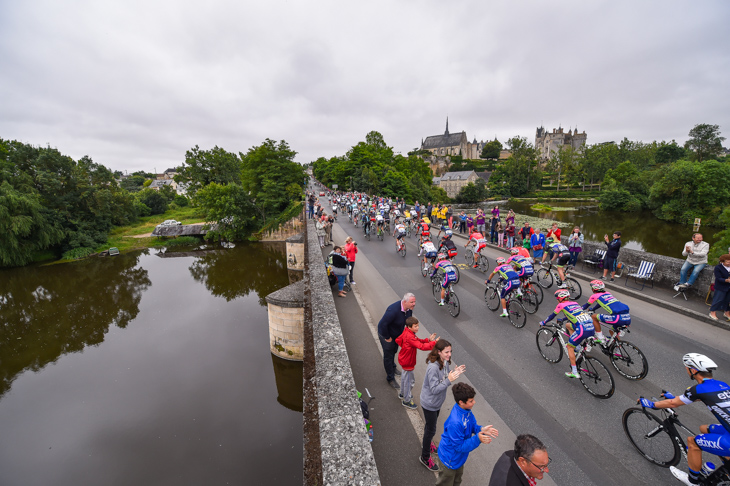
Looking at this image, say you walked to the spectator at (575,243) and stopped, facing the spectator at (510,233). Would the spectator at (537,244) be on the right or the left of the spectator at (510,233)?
left

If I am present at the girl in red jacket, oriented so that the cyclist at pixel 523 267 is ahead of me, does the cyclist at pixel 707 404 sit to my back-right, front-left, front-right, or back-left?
front-right

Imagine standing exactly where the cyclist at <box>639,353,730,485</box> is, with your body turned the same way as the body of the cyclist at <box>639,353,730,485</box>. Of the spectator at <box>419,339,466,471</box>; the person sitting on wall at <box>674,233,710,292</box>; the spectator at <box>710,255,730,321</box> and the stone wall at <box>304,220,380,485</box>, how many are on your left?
2

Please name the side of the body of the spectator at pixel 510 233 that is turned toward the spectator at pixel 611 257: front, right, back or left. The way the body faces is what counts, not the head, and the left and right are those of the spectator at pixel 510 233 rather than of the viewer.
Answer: left

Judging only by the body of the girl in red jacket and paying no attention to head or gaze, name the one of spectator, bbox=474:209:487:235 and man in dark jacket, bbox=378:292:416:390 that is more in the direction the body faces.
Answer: the spectator

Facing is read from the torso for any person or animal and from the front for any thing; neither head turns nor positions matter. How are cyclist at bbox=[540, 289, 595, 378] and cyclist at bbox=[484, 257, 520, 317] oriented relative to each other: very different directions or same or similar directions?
same or similar directions

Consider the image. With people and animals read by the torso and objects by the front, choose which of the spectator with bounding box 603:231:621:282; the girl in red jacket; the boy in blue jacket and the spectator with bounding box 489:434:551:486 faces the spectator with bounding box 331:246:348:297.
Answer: the spectator with bounding box 603:231:621:282

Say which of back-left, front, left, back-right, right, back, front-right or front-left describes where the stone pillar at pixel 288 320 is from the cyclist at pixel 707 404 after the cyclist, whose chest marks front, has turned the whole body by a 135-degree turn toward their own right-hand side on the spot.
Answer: back

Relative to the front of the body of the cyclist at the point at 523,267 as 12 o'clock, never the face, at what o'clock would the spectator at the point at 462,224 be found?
The spectator is roughly at 1 o'clock from the cyclist.

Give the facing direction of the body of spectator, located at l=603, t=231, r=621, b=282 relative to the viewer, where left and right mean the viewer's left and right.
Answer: facing the viewer and to the left of the viewer

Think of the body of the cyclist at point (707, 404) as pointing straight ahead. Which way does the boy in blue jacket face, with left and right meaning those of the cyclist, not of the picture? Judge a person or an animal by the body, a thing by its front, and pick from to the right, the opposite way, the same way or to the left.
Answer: to the right

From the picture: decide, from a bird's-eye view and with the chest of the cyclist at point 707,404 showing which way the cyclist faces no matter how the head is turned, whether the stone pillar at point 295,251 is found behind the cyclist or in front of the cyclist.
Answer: in front

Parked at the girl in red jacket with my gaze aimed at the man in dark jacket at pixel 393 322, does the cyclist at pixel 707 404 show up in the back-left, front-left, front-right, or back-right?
back-right

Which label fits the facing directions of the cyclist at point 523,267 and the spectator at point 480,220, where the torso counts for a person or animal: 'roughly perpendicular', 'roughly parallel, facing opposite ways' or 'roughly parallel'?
roughly perpendicular

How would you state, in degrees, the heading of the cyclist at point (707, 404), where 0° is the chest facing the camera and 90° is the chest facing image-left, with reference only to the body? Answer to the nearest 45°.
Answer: approximately 135°

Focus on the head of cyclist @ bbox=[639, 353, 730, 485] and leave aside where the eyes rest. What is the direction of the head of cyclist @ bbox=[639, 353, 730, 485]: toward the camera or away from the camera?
away from the camera

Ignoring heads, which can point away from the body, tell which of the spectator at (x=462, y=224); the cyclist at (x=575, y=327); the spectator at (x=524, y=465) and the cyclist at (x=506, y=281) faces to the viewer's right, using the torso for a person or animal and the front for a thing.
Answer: the spectator at (x=524, y=465)

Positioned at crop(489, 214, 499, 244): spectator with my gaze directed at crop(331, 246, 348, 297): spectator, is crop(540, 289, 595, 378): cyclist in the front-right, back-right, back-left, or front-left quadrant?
front-left

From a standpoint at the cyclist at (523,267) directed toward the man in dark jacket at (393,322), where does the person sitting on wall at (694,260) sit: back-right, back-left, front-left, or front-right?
back-left

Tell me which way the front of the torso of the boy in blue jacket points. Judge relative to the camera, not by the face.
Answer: to the viewer's right

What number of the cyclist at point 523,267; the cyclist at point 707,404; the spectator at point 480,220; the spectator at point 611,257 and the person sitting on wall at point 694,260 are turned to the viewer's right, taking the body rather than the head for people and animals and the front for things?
0

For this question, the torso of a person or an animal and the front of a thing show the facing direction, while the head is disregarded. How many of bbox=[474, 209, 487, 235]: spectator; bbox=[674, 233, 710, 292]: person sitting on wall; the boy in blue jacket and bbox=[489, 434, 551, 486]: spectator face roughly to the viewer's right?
2

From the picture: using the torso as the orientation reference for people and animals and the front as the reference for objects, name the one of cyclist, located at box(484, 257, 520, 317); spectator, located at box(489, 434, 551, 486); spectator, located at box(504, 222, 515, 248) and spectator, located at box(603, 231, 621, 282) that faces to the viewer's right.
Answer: spectator, located at box(489, 434, 551, 486)
